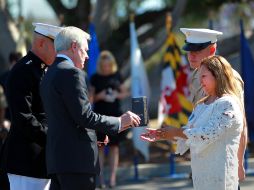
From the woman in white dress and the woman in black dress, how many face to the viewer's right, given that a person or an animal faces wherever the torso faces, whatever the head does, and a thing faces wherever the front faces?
0

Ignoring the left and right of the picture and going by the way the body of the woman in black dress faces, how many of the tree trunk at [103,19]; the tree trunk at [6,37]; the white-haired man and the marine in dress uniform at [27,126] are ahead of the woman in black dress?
2

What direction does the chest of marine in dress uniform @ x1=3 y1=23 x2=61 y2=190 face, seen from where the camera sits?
to the viewer's right

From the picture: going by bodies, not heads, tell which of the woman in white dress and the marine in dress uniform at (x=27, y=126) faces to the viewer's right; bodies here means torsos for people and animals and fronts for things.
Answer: the marine in dress uniform

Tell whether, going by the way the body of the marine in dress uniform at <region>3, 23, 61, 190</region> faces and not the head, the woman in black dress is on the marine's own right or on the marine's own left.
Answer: on the marine's own left

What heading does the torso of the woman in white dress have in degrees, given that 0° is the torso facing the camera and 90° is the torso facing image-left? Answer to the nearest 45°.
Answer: approximately 90°

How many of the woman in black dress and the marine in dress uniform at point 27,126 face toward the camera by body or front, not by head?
1

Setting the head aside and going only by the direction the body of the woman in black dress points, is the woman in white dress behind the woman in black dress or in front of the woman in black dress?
in front

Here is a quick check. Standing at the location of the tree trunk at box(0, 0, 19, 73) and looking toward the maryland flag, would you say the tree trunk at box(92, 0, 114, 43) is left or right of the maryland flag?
left

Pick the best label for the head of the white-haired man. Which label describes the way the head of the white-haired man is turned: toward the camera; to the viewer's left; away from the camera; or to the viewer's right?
to the viewer's right

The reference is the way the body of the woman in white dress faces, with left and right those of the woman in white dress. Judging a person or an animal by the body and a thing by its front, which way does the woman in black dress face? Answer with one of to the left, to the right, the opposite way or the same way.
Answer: to the left

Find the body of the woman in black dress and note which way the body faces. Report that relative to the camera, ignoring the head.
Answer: toward the camera

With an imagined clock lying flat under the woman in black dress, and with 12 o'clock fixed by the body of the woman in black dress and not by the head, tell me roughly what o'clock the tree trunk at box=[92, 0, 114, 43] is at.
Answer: The tree trunk is roughly at 6 o'clock from the woman in black dress.

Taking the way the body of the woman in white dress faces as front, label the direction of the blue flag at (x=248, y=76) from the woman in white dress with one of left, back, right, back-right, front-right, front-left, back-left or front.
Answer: right

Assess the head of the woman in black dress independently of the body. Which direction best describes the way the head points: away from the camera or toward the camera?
toward the camera

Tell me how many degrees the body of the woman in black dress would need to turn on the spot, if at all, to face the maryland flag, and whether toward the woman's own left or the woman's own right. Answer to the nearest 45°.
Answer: approximately 135° to the woman's own left
